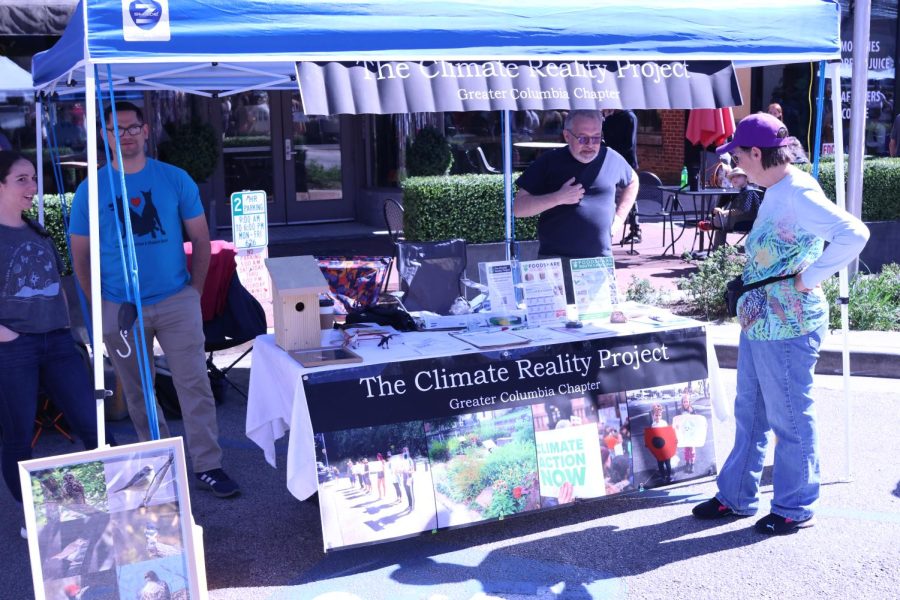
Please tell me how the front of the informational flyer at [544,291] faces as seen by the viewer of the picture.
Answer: facing the viewer

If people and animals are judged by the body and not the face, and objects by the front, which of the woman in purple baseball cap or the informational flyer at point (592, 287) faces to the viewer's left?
the woman in purple baseball cap

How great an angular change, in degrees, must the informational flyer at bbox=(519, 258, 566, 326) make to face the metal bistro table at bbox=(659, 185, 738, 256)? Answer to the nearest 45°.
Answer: approximately 180°

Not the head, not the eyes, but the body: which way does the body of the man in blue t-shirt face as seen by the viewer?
toward the camera

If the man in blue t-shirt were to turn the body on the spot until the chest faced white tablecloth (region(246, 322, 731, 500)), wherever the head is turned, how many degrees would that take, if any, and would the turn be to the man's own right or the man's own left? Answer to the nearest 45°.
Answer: approximately 45° to the man's own left

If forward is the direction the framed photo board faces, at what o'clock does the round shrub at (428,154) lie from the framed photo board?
The round shrub is roughly at 7 o'clock from the framed photo board.

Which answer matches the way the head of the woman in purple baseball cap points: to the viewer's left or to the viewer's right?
to the viewer's left

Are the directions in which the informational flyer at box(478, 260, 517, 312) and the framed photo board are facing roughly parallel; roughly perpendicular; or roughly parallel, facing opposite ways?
roughly parallel

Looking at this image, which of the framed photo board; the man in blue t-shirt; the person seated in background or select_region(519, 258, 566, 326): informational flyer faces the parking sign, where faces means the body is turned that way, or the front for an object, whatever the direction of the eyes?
the person seated in background

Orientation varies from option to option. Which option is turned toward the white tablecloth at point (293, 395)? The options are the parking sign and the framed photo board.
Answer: the parking sign

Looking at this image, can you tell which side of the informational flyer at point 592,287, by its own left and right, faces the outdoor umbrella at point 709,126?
back

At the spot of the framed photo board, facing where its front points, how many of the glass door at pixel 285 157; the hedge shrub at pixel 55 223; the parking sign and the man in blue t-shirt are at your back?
4

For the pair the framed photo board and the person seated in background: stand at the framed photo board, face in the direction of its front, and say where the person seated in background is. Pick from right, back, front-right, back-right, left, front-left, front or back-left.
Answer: back-left

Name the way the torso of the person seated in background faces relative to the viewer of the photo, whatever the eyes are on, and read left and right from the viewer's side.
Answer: facing the viewer and to the left of the viewer

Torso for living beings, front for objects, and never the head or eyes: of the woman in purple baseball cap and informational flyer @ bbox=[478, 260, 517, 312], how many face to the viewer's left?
1

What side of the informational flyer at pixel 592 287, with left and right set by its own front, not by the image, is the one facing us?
front

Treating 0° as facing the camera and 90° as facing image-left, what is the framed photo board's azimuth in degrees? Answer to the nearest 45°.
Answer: approximately 0°
